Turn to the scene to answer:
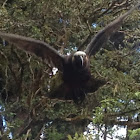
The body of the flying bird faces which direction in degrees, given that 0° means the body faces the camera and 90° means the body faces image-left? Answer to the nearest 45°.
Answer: approximately 0°
